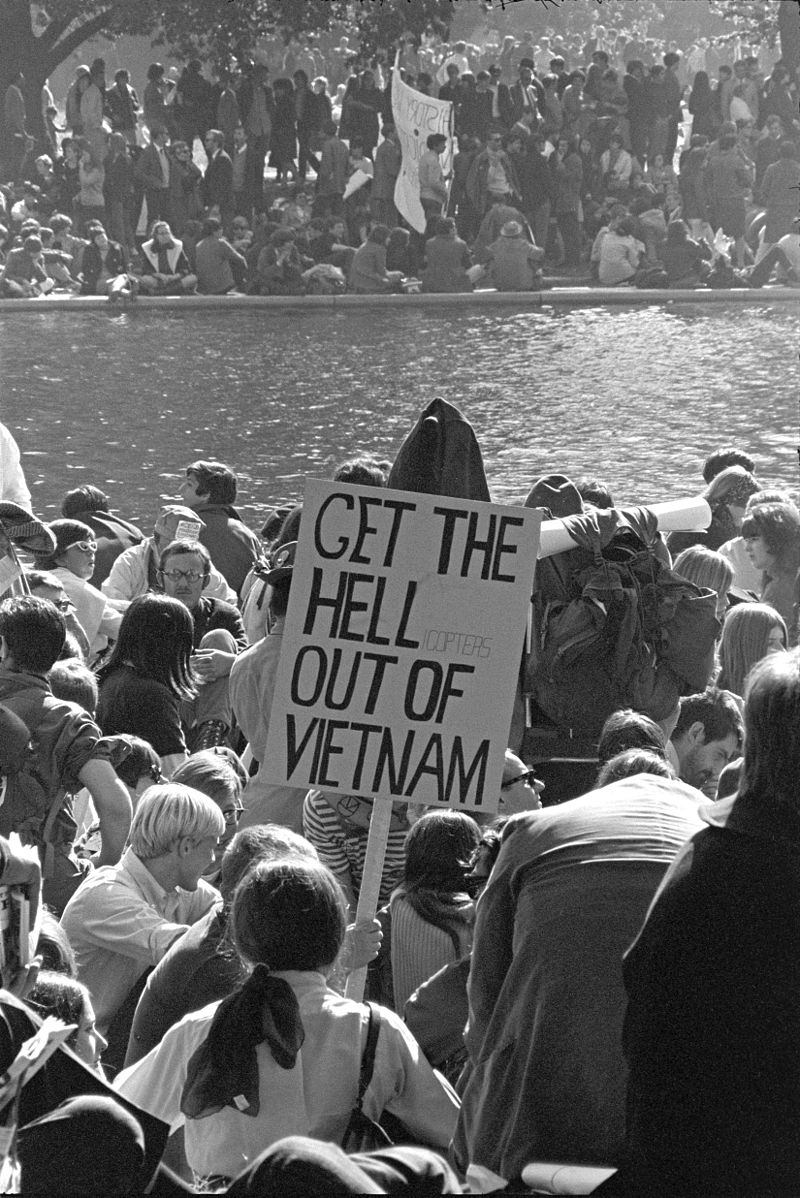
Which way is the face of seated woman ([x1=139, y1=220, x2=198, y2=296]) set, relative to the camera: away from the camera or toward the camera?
toward the camera

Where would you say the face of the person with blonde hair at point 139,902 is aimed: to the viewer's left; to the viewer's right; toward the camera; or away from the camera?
to the viewer's right

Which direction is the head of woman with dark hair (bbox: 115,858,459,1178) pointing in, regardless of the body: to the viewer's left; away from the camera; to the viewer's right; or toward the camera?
away from the camera

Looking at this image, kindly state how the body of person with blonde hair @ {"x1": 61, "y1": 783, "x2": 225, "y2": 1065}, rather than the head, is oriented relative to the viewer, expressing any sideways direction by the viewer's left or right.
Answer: facing to the right of the viewer

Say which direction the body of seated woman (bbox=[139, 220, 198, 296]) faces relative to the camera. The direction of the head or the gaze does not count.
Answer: toward the camera

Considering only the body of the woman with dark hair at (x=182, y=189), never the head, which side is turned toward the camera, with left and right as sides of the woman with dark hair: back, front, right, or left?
front

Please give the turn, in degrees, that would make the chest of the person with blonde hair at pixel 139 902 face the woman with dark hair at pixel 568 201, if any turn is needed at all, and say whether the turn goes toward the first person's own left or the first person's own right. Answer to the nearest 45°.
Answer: approximately 90° to the first person's own left

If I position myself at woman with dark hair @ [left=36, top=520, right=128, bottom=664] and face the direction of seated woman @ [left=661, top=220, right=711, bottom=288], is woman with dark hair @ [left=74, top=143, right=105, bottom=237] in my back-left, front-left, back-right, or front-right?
front-left

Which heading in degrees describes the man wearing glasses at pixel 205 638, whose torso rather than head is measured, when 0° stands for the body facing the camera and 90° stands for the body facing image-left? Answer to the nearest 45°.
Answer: approximately 0°

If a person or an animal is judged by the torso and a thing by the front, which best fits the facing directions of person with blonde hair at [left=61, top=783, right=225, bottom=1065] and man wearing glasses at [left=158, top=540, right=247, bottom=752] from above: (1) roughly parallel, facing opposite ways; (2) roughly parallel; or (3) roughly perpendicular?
roughly perpendicular

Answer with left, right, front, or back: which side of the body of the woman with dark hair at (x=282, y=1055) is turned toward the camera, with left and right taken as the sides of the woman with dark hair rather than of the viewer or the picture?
back

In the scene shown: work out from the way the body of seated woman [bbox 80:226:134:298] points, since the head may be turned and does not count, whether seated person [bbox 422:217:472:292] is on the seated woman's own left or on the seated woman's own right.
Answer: on the seated woman's own left

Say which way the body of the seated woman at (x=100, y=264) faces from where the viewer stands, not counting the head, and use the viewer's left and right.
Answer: facing the viewer

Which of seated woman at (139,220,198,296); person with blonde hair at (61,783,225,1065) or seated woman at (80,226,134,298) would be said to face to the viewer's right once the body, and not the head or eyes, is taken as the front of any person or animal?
the person with blonde hair

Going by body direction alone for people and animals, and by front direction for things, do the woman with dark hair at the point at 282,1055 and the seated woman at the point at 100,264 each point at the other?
yes

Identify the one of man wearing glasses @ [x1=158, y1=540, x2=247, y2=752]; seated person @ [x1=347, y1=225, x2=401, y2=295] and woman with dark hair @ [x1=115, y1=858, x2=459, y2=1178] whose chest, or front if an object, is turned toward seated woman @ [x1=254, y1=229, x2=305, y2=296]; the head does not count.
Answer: the woman with dark hair
